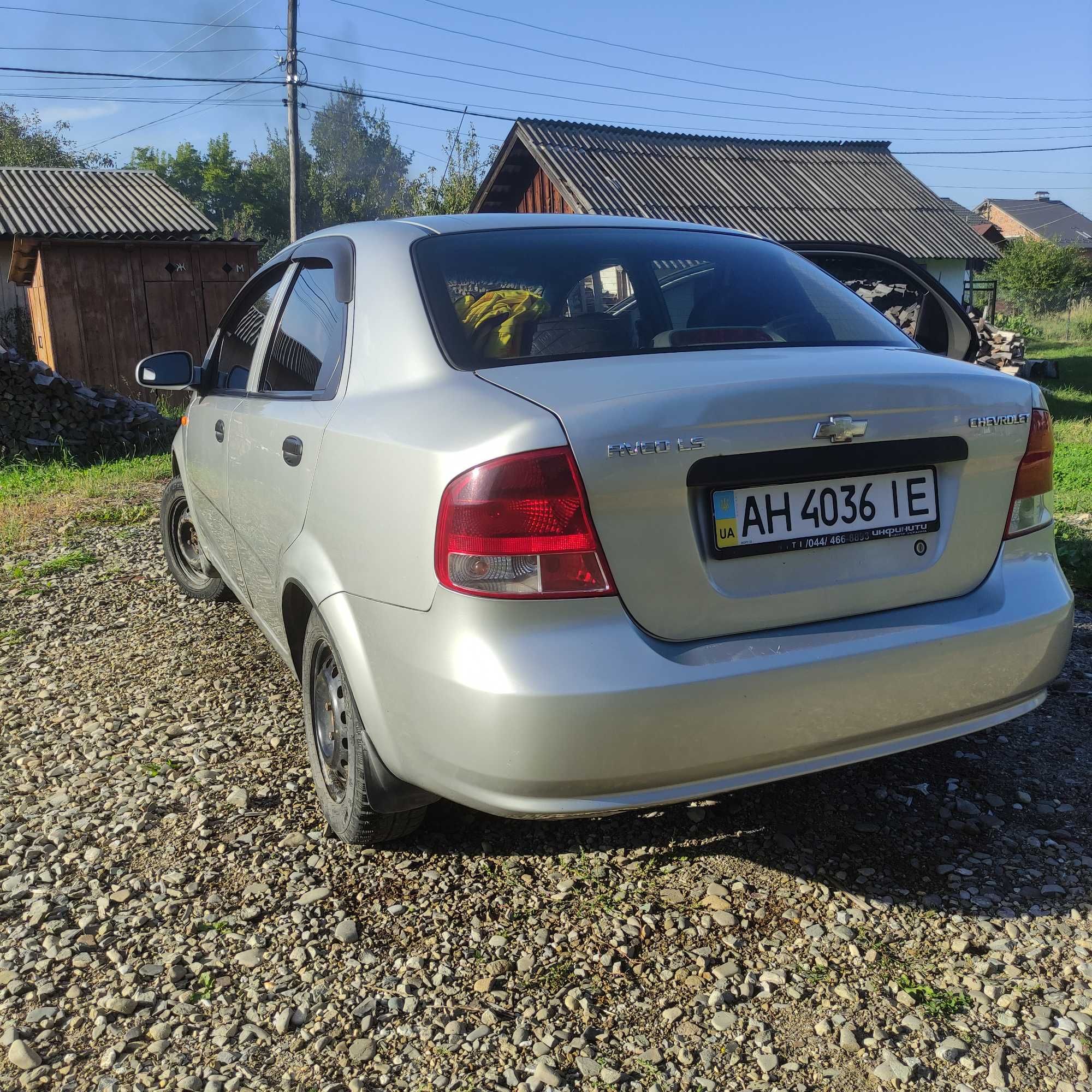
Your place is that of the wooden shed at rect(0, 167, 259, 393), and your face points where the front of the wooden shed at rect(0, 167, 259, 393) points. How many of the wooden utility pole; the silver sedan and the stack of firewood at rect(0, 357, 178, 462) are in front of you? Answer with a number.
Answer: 2

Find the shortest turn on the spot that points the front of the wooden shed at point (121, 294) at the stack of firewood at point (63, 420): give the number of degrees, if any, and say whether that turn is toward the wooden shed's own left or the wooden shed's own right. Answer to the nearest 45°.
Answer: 0° — it already faces it

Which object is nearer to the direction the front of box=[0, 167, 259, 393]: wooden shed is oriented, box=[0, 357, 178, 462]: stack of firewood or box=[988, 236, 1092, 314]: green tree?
the stack of firewood

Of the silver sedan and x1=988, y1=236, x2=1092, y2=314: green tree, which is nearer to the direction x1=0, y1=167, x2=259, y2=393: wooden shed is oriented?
the silver sedan

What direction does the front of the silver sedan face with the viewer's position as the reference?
facing away from the viewer and to the left of the viewer

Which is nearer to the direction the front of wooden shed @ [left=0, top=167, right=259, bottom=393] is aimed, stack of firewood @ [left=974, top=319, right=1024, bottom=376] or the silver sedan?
the silver sedan

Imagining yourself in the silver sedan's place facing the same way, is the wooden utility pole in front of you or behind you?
in front

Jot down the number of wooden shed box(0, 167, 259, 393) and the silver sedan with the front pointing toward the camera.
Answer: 1

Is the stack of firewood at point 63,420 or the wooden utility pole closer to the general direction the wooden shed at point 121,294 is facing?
the stack of firewood

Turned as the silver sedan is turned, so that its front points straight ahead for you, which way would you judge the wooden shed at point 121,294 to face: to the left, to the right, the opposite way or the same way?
the opposite way

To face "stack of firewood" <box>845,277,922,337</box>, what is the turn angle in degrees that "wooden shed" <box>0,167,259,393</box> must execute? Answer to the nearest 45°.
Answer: approximately 45° to its left

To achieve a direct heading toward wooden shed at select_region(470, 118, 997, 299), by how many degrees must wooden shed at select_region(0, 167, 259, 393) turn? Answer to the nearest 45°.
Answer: approximately 90° to its left
